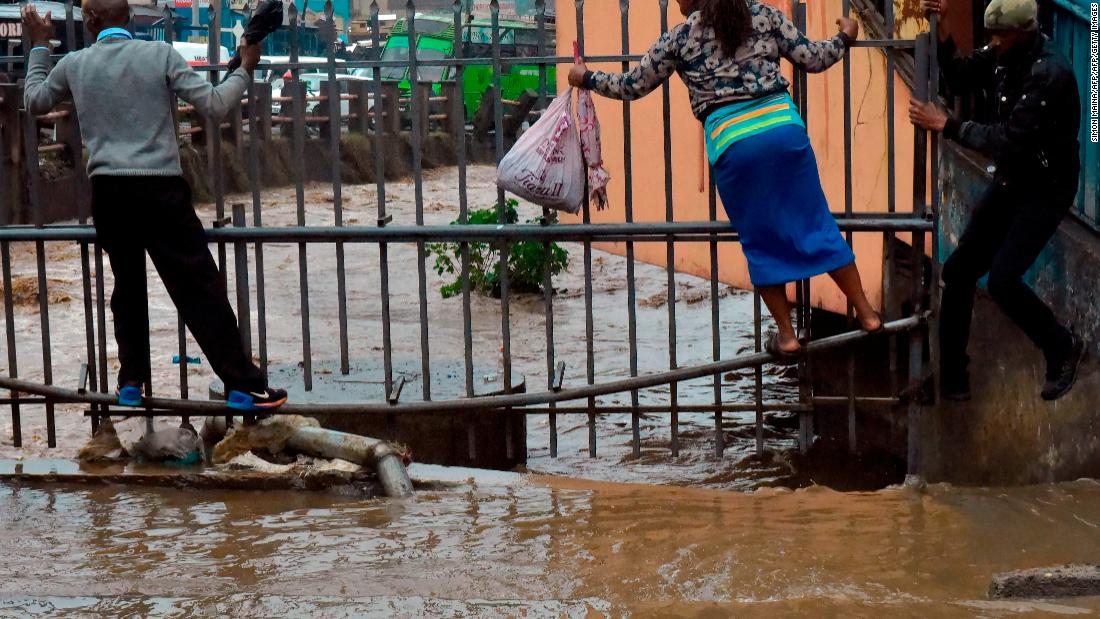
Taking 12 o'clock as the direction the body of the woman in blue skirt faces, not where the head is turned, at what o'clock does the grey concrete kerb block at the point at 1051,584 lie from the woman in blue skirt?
The grey concrete kerb block is roughly at 5 o'clock from the woman in blue skirt.

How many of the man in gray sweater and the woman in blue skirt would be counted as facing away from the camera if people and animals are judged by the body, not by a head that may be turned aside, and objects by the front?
2

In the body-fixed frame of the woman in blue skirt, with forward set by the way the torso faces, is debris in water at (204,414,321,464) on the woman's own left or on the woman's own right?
on the woman's own left

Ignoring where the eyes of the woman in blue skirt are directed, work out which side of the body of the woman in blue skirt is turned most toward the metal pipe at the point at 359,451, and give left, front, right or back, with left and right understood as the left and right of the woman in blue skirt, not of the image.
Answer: left

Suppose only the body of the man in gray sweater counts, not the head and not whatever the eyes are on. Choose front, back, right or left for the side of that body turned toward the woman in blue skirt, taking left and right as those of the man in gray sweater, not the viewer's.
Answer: right

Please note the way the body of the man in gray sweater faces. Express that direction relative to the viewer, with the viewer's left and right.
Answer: facing away from the viewer

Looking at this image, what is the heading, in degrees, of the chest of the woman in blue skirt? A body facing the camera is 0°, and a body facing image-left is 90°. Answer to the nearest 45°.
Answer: approximately 180°

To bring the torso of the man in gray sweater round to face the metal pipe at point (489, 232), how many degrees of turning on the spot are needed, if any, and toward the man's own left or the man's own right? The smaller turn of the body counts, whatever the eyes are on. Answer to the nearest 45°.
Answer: approximately 90° to the man's own right

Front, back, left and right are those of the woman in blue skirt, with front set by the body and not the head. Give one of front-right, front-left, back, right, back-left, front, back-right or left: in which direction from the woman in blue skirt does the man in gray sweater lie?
left

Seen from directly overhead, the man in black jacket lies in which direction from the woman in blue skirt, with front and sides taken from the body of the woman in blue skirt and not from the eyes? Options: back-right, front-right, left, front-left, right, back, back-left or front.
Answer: right
